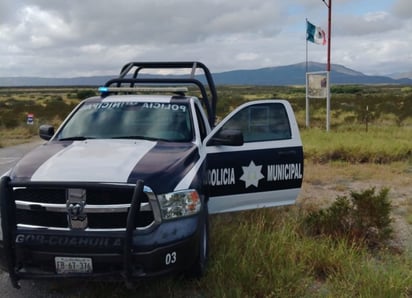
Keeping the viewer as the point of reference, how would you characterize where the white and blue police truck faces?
facing the viewer and to the left of the viewer
